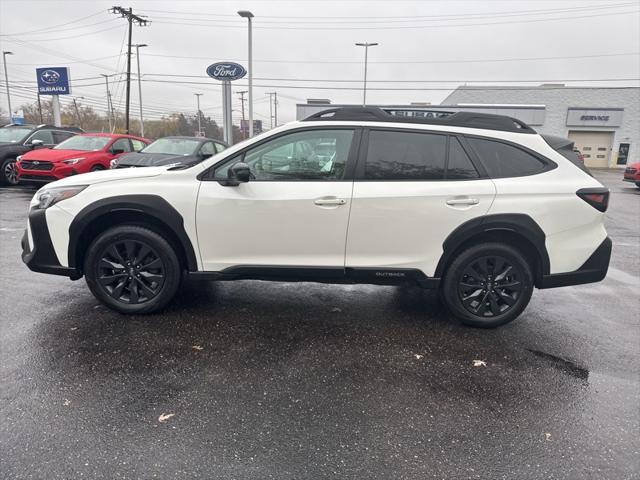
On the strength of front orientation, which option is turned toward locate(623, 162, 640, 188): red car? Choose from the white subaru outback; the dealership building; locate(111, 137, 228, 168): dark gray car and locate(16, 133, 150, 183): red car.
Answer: the dealership building

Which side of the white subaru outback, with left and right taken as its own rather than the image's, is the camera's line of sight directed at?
left

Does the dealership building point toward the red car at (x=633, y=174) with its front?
yes

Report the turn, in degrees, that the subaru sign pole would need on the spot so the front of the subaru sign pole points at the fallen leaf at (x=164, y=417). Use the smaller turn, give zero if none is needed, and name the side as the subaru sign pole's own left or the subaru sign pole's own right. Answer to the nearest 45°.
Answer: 0° — it already faces it

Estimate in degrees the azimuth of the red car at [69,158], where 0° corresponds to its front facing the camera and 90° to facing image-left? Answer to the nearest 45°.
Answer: approximately 45°

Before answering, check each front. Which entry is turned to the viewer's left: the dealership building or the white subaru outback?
the white subaru outback

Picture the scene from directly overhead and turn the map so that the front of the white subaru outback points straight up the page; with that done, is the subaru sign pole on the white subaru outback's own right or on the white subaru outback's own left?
on the white subaru outback's own right

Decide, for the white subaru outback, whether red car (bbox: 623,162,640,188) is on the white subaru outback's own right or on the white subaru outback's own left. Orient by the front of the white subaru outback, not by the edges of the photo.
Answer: on the white subaru outback's own right

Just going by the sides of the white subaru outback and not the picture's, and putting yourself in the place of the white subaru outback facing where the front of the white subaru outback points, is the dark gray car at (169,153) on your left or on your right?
on your right

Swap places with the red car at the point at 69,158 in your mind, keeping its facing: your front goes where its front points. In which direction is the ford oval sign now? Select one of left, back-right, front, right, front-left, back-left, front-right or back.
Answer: back

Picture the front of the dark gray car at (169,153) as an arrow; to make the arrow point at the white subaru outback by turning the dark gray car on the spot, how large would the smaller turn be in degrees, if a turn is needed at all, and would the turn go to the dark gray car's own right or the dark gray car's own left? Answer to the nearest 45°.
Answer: approximately 45° to the dark gray car's own left
